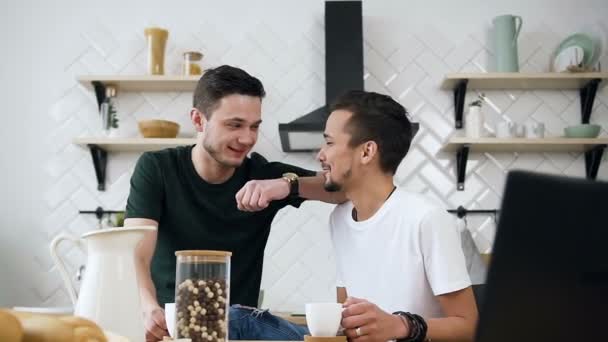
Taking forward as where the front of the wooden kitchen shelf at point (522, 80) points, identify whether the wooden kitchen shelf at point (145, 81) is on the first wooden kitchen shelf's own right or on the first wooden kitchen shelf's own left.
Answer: on the first wooden kitchen shelf's own right

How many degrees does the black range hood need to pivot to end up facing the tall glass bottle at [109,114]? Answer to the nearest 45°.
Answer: approximately 90° to its right

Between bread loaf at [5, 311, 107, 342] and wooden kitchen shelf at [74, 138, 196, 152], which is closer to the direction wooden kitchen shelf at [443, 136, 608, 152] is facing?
the bread loaf

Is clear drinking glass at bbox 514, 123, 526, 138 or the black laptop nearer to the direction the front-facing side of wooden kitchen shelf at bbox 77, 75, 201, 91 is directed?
the black laptop

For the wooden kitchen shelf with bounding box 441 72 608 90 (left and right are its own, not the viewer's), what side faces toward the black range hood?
right

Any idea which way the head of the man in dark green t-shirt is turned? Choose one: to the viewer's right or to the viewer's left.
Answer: to the viewer's right

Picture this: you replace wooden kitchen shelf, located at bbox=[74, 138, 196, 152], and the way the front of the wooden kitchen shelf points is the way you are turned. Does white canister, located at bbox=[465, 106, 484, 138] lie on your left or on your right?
on your left

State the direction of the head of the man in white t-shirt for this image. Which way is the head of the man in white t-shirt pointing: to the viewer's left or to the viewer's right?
to the viewer's left

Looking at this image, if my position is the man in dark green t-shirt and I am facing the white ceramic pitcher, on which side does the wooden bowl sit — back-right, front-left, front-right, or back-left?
back-right

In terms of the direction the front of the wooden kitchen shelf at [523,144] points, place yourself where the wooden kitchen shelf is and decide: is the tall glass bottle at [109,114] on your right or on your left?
on your right

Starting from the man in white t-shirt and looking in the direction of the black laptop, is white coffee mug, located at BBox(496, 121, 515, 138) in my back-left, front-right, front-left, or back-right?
back-left

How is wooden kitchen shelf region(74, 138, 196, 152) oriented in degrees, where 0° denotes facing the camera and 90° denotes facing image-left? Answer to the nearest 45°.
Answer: approximately 0°
